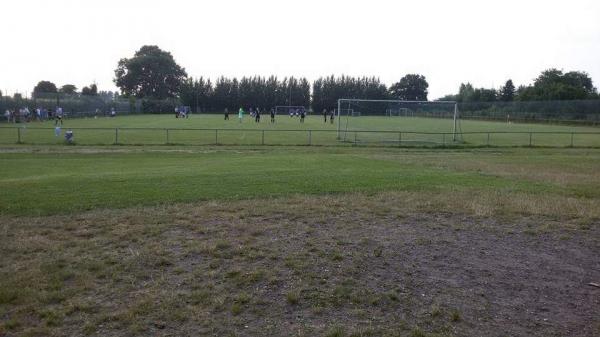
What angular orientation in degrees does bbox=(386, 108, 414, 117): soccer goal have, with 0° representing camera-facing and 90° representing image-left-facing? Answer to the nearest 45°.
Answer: approximately 0°
